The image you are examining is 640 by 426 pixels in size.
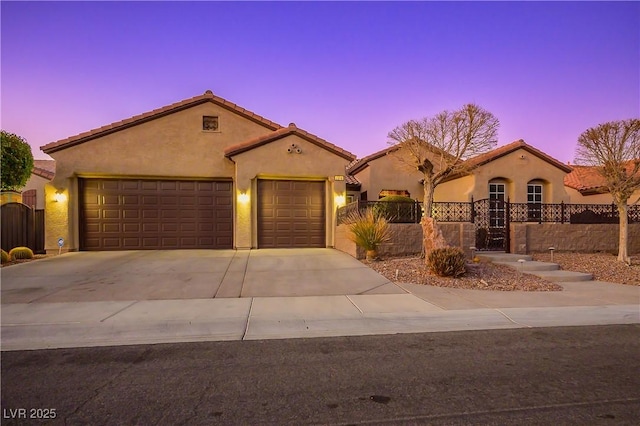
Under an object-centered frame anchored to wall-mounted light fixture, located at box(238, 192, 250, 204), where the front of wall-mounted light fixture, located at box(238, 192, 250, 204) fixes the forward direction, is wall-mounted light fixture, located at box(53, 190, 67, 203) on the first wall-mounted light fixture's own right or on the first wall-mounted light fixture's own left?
on the first wall-mounted light fixture's own right

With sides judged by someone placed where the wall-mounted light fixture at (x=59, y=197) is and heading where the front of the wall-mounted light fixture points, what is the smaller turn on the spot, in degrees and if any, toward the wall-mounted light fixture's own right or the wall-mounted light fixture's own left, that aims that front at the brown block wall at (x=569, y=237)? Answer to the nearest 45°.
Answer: approximately 45° to the wall-mounted light fixture's own left

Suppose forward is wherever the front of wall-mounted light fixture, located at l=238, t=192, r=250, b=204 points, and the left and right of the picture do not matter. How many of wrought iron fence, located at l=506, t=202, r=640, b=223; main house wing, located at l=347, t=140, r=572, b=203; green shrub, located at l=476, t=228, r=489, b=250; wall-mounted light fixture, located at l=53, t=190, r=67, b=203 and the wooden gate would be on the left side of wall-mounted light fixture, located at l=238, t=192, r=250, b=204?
3

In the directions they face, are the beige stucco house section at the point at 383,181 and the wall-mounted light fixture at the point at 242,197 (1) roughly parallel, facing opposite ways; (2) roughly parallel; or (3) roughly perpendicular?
roughly parallel

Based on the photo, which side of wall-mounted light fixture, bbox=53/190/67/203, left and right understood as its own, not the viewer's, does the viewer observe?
front

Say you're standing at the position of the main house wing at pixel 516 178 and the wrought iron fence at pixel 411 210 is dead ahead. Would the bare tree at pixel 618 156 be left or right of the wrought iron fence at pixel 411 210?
left

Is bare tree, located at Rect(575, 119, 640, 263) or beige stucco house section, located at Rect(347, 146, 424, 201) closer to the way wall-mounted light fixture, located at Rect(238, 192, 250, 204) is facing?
the bare tree

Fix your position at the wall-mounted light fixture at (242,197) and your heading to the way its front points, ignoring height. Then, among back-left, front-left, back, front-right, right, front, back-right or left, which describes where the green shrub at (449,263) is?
front-left

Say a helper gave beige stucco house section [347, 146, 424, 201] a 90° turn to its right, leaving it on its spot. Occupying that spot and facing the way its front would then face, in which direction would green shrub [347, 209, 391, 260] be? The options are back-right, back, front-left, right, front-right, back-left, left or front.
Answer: left

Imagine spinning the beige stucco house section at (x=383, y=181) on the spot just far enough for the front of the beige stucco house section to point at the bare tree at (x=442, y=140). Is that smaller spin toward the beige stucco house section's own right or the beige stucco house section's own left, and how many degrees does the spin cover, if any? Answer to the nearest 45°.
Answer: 0° — it already faces it

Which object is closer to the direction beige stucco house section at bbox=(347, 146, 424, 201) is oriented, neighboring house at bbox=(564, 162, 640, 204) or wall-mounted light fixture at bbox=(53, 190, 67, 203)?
the wall-mounted light fixture

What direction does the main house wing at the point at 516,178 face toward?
toward the camera

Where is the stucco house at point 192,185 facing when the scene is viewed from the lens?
facing the viewer

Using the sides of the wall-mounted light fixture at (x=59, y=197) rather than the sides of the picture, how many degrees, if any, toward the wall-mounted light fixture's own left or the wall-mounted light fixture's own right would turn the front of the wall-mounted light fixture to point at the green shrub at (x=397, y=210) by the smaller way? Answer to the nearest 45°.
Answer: approximately 45° to the wall-mounted light fixture's own left
